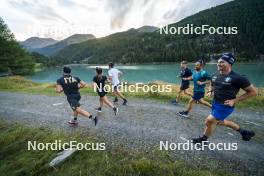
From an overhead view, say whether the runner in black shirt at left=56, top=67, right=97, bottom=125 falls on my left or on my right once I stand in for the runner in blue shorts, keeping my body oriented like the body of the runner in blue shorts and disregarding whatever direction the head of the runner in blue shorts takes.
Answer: on my right

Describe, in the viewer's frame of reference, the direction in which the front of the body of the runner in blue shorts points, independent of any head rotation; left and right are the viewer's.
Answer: facing the viewer and to the left of the viewer

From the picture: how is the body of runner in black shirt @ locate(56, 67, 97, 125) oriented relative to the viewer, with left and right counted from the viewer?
facing away from the viewer and to the left of the viewer

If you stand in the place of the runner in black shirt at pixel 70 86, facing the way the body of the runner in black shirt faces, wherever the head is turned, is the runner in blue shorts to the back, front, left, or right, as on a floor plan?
back

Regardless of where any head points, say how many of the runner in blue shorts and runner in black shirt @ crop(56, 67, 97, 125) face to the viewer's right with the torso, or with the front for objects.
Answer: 0

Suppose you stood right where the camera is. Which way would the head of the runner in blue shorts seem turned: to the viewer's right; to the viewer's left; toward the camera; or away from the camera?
to the viewer's left
